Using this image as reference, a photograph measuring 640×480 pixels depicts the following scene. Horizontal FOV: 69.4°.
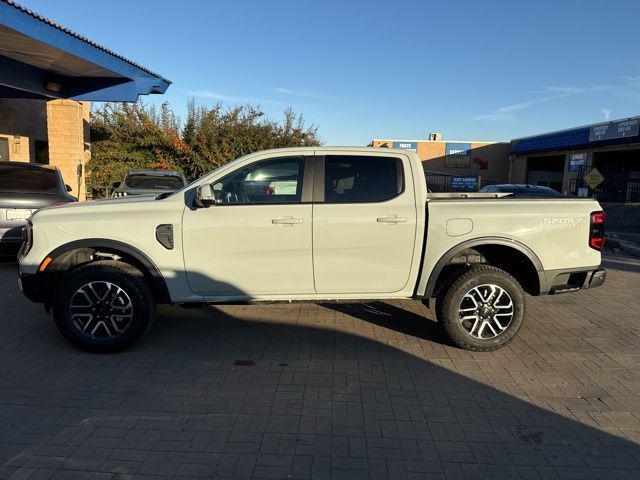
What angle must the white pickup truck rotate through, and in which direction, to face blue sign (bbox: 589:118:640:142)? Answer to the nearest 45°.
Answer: approximately 135° to its right

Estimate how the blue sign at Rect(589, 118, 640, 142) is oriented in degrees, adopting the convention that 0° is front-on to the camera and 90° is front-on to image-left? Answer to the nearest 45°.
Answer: approximately 45°

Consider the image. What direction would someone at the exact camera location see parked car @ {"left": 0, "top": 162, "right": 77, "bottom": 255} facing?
facing away from the viewer

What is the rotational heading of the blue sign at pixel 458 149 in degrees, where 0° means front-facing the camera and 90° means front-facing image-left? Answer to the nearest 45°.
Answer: approximately 0°

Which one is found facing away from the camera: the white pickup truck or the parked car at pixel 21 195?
the parked car

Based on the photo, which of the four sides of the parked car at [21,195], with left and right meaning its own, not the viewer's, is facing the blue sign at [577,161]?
right

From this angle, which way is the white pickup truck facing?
to the viewer's left

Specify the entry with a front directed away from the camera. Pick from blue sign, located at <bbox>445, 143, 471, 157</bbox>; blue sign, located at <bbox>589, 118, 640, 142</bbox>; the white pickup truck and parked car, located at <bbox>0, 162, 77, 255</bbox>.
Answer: the parked car

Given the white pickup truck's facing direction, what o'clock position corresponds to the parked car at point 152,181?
The parked car is roughly at 2 o'clock from the white pickup truck.

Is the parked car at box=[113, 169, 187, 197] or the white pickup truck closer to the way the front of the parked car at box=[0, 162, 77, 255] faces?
the parked car

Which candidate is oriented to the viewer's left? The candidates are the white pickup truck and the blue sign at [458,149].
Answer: the white pickup truck

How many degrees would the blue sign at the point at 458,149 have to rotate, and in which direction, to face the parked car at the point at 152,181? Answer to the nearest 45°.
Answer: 0° — it already faces it
